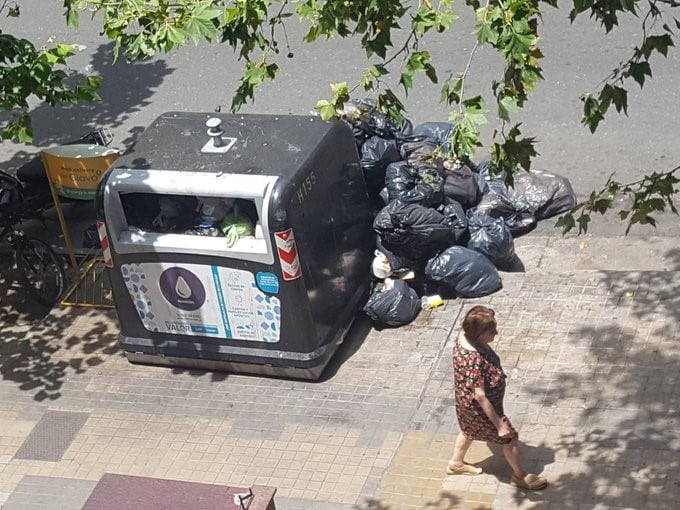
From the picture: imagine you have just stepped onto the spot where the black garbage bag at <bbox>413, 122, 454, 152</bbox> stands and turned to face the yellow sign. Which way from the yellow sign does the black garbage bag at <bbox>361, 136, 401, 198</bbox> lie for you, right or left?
left

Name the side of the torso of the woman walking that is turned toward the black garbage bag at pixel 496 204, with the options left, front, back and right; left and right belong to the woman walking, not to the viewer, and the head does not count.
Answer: left

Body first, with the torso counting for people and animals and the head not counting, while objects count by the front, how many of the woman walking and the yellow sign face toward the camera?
1

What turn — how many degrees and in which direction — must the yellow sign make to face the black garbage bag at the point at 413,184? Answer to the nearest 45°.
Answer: approximately 45° to its left

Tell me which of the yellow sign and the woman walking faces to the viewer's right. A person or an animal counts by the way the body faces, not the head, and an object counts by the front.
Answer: the woman walking

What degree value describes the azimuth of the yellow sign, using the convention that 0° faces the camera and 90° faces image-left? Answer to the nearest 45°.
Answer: approximately 0°

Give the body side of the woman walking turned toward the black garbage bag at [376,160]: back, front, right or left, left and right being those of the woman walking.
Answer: left
